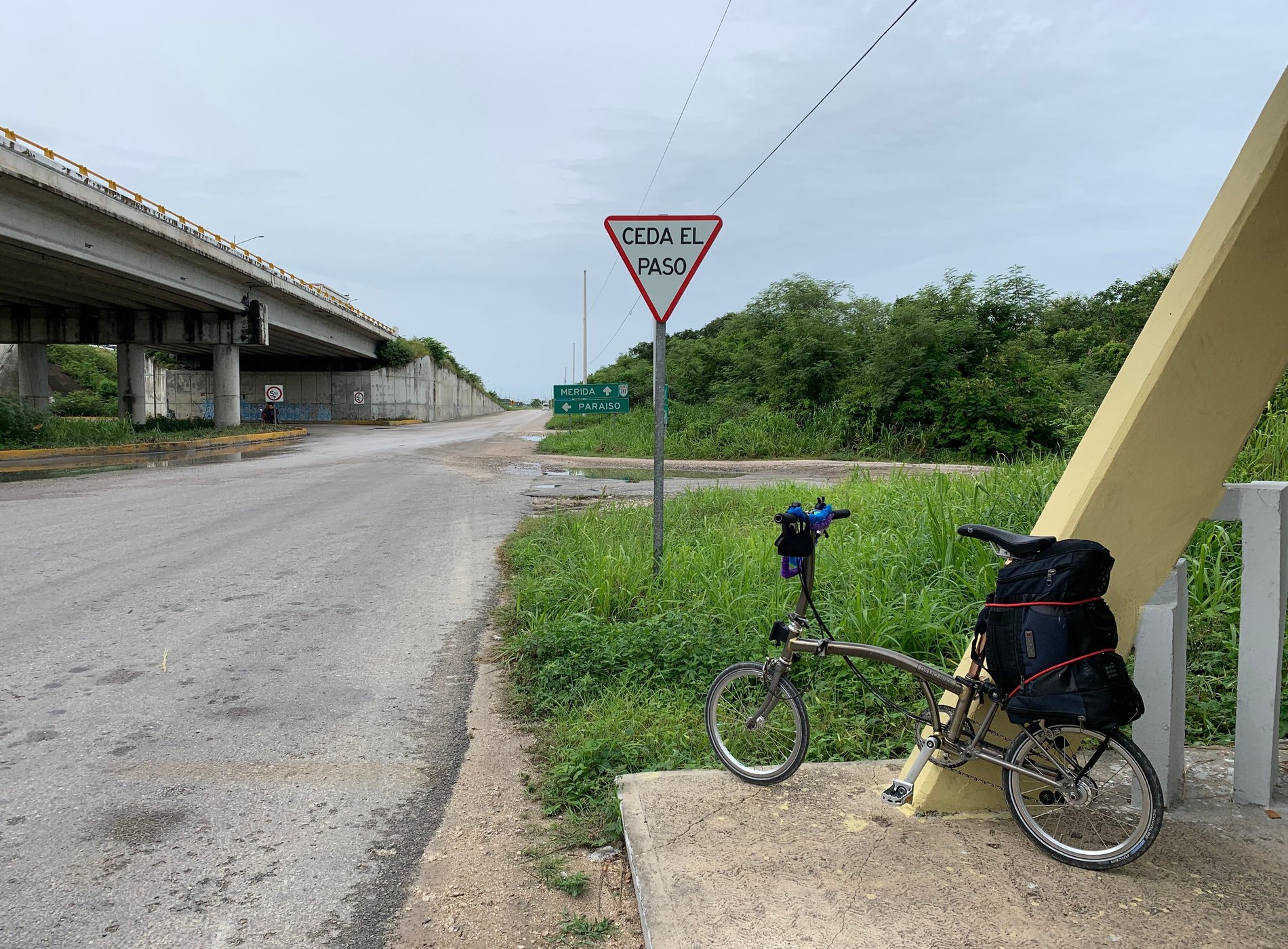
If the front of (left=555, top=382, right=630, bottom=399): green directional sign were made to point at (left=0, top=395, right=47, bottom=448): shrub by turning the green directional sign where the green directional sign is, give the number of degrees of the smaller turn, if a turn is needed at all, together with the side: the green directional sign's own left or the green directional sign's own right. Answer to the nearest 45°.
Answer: approximately 90° to the green directional sign's own right

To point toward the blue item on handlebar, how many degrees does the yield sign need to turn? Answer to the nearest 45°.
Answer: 0° — it already faces it

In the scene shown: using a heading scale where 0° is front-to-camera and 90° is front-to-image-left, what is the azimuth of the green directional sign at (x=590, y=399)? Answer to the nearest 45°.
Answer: approximately 0°

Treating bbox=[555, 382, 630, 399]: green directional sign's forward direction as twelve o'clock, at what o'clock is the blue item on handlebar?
The blue item on handlebar is roughly at 12 o'clock from the green directional sign.

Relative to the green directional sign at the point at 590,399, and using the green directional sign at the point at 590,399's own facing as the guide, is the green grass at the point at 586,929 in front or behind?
in front

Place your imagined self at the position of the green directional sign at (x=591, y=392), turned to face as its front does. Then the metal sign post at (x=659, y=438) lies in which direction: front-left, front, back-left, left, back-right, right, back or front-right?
front

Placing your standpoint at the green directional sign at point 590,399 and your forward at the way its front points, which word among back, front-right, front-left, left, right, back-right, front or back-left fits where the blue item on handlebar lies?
front

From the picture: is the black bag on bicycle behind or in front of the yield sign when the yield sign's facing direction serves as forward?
in front

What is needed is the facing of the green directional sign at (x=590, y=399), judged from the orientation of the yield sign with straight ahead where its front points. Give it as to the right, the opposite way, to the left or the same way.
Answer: the same way

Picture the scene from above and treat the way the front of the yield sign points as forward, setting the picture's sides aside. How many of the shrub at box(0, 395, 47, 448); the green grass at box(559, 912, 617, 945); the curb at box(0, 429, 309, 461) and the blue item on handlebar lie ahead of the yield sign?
2

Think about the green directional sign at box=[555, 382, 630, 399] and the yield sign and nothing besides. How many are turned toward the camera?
2

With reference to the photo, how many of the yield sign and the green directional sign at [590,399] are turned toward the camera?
2

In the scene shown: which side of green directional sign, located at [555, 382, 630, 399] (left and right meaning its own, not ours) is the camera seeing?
front

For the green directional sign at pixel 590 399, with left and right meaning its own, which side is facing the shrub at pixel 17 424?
right

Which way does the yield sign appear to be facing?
toward the camera

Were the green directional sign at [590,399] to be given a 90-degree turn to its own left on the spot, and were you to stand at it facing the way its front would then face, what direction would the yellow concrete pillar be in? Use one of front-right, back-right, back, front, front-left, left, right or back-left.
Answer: right

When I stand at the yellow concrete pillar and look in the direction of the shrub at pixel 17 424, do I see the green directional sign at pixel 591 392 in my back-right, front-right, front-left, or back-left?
front-right

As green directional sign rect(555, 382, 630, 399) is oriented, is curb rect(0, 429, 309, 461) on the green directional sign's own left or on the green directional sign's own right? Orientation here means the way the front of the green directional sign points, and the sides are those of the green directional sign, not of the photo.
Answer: on the green directional sign's own right

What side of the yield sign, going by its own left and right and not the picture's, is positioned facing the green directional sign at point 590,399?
back
